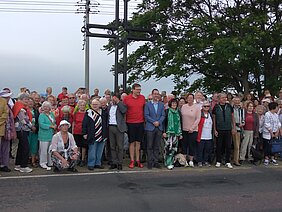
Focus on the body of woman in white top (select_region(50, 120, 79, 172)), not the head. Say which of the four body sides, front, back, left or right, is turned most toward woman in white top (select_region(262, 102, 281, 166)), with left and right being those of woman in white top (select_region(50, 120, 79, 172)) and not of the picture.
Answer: left

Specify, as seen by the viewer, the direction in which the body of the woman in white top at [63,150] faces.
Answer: toward the camera

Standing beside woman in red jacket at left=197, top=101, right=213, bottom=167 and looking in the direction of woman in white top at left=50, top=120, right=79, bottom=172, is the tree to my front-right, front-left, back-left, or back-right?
back-right

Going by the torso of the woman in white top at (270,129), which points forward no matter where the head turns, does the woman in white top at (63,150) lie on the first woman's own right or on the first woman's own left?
on the first woman's own right

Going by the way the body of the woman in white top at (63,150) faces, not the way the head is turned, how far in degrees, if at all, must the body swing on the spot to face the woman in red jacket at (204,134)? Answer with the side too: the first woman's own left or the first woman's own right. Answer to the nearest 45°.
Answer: approximately 90° to the first woman's own left

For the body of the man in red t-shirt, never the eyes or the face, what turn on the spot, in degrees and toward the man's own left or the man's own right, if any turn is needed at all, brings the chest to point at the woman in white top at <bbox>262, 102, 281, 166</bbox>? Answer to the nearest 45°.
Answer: approximately 90° to the man's own left

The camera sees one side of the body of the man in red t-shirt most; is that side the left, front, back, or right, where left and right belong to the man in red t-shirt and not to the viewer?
front

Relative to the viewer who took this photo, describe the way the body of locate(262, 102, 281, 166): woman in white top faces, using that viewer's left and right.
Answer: facing the viewer and to the right of the viewer

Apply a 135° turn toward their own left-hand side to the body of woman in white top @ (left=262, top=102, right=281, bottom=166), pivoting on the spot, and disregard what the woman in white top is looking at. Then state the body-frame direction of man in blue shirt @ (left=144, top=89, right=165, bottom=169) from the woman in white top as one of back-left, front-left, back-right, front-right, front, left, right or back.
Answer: back-left
